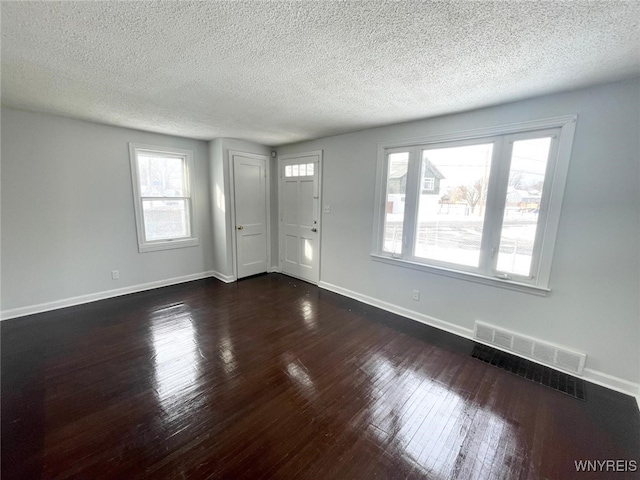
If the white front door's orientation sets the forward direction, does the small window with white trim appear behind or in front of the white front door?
in front

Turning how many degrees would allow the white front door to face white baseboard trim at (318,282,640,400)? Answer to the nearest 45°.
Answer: approximately 90° to its left

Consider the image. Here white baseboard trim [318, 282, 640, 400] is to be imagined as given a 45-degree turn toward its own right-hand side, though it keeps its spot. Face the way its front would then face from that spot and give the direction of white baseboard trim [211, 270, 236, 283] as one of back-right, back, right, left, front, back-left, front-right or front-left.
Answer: front

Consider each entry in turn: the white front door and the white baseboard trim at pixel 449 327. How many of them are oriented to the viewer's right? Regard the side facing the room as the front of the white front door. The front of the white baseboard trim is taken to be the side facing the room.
0

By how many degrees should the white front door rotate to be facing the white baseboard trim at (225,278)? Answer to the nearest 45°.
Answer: approximately 45° to its right

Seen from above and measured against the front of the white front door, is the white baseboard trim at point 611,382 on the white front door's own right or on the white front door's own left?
on the white front door's own left

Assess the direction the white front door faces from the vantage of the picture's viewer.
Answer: facing the viewer and to the left of the viewer

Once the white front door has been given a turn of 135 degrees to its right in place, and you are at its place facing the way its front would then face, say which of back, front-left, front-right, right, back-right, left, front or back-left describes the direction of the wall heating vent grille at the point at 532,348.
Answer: back-right

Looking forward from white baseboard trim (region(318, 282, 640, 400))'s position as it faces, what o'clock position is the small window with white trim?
The small window with white trim is roughly at 1 o'clock from the white baseboard trim.
